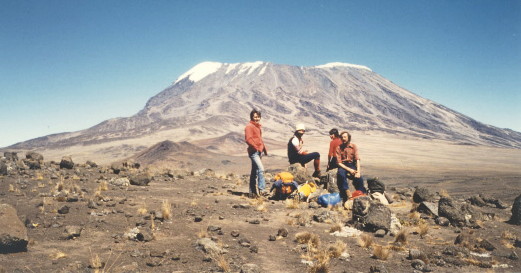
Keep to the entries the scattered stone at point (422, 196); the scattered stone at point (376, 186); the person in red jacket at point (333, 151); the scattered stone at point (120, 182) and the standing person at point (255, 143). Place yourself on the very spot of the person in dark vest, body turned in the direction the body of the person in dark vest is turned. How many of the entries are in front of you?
3

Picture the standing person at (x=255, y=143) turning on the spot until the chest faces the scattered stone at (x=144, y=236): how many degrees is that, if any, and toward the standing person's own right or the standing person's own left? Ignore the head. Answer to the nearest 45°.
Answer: approximately 90° to the standing person's own right

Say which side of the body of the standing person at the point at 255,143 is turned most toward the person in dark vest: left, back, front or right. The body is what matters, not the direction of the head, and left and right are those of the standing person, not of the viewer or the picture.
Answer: left

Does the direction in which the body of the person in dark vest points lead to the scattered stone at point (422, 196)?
yes

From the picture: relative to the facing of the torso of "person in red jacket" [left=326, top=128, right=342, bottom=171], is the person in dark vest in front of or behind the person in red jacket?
in front

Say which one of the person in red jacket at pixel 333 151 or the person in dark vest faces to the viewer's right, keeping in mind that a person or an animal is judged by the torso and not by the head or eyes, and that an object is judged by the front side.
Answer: the person in dark vest

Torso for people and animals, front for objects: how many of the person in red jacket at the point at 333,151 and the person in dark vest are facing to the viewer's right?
1

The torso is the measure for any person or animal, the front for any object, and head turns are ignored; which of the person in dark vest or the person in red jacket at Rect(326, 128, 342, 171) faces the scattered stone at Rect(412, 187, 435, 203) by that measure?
the person in dark vest

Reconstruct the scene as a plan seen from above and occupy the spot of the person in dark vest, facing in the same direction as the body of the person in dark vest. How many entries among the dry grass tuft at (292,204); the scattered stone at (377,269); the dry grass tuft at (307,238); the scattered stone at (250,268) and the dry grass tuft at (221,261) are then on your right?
5

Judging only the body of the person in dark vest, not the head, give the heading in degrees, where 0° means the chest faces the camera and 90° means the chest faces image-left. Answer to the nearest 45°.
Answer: approximately 270°

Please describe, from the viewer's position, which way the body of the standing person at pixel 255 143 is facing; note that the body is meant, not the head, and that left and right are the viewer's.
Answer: facing the viewer and to the right of the viewer

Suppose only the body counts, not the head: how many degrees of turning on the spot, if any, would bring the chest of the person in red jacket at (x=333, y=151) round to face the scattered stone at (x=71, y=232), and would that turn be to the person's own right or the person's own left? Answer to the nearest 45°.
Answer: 0° — they already face it

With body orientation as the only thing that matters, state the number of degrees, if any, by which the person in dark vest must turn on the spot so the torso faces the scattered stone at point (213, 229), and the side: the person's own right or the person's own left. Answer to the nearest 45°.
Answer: approximately 90° to the person's own right

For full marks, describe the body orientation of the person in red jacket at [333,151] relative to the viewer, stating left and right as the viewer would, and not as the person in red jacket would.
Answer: facing the viewer and to the left of the viewer

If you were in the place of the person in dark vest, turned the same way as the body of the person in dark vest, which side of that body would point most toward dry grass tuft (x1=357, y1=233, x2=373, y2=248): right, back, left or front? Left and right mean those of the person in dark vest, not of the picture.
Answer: right

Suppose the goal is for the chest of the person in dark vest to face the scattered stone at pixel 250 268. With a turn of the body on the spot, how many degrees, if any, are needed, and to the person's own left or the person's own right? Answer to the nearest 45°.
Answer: approximately 90° to the person's own right
